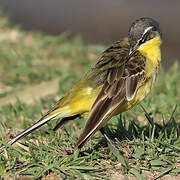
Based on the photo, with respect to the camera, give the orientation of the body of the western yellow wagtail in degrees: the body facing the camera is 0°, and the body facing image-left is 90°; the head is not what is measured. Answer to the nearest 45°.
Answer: approximately 270°
